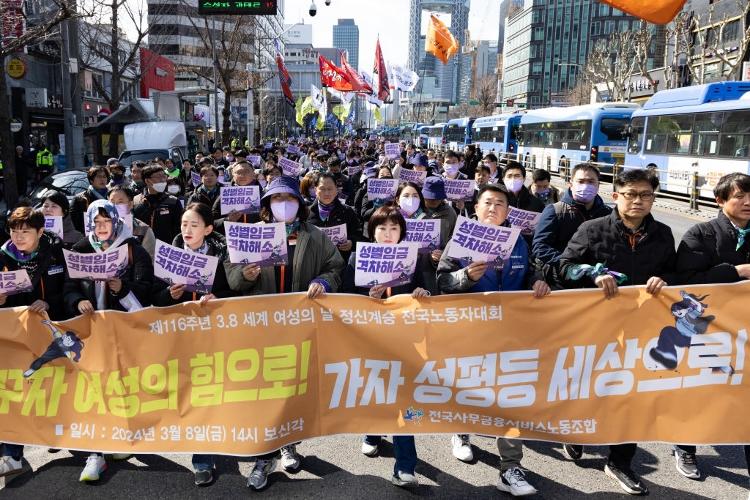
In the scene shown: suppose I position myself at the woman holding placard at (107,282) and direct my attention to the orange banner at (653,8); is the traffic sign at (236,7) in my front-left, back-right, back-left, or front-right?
front-left

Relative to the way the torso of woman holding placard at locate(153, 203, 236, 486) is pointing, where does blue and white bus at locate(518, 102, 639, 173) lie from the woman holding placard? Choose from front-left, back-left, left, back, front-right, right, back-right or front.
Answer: back-left

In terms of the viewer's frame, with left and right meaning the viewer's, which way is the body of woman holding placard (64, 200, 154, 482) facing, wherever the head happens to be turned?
facing the viewer

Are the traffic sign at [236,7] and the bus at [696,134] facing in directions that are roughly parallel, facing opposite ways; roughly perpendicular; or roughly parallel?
roughly parallel, facing opposite ways

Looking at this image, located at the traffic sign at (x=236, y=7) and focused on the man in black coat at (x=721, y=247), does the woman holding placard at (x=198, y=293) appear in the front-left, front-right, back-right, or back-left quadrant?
front-right

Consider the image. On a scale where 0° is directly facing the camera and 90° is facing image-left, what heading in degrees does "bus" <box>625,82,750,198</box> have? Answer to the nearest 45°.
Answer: approximately 135°

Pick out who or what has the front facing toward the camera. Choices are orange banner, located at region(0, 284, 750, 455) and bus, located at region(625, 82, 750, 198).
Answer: the orange banner

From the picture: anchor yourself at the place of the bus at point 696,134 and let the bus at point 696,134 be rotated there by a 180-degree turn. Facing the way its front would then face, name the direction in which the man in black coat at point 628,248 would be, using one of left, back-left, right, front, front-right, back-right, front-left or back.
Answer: front-right

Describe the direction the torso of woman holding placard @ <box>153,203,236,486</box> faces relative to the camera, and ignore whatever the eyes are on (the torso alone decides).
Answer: toward the camera

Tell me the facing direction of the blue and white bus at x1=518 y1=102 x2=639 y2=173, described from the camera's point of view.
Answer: facing away from the viewer and to the left of the viewer

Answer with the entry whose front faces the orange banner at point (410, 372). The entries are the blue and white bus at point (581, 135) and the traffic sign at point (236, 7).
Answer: the traffic sign

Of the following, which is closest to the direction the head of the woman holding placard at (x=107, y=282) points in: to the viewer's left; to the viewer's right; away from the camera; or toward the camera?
toward the camera

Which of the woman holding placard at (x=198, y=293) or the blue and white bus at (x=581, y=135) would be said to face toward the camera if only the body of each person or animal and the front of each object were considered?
the woman holding placard

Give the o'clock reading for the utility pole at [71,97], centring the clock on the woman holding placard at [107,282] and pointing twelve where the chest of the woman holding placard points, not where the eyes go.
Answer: The utility pole is roughly at 6 o'clock from the woman holding placard.

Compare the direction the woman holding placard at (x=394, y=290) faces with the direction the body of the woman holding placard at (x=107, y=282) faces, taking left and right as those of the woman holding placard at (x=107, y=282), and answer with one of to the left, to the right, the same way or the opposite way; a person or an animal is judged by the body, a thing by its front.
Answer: the same way

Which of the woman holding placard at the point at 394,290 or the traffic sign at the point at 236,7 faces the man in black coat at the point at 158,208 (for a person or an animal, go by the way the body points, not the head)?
the traffic sign

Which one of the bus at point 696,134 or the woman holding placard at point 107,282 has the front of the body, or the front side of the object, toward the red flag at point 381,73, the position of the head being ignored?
the bus

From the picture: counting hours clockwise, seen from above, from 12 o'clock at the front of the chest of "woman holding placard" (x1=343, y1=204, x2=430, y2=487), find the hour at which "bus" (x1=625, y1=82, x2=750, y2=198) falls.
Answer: The bus is roughly at 7 o'clock from the woman holding placard.

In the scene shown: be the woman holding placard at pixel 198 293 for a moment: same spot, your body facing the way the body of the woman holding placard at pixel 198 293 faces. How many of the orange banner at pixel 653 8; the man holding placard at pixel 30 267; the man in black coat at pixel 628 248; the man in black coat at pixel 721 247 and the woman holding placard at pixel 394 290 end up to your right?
1

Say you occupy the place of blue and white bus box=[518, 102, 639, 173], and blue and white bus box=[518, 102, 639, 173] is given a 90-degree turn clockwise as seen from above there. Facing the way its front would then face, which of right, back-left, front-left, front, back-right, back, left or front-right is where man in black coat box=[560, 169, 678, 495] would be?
back-right

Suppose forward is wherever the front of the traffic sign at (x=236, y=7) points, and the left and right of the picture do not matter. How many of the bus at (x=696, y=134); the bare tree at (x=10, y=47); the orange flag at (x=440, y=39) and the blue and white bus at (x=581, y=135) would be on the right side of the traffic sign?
1
